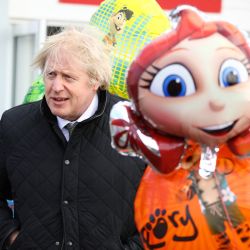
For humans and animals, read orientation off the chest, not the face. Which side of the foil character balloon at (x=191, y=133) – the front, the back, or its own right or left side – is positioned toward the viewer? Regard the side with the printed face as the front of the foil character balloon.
front

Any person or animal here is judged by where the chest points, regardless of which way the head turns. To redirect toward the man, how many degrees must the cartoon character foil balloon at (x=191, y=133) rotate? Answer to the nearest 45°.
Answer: approximately 135° to its right

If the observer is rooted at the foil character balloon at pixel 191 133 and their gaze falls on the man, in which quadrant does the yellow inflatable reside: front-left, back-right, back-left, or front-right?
front-right

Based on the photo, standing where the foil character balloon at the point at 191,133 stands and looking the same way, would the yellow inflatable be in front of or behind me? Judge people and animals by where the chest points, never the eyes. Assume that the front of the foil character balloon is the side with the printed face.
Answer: behind
